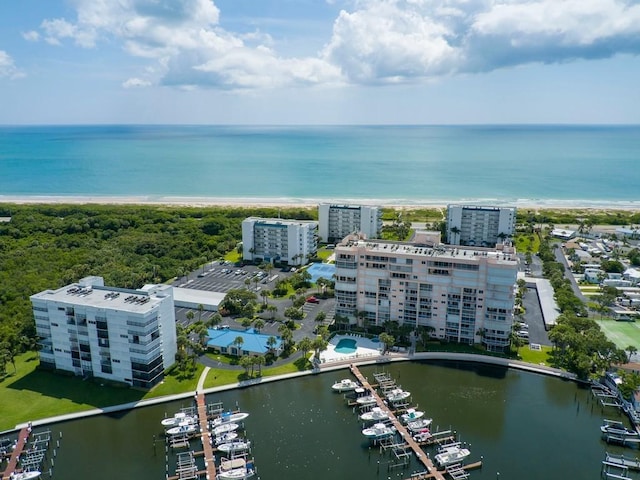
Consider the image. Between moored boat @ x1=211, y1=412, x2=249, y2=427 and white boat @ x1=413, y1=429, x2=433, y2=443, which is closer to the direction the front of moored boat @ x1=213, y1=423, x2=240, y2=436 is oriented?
the white boat

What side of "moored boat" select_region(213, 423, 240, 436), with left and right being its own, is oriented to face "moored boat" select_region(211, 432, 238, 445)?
right

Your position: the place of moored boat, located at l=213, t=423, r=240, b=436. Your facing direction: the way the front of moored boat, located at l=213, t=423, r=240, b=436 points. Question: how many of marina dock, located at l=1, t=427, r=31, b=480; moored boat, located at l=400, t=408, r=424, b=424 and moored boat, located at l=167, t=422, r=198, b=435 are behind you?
2

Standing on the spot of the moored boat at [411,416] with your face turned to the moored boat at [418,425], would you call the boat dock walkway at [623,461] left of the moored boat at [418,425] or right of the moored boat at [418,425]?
left

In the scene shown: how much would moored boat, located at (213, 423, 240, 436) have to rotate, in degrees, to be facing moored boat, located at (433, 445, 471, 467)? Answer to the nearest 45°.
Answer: approximately 45° to its right

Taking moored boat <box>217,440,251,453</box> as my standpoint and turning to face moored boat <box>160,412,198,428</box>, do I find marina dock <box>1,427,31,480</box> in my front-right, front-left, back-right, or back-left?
front-left

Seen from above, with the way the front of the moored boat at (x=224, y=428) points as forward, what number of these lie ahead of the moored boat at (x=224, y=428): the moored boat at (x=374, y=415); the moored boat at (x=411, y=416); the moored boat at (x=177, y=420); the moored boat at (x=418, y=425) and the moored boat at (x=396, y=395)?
4

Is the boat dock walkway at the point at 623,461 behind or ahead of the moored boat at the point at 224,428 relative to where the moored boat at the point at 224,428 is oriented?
ahead

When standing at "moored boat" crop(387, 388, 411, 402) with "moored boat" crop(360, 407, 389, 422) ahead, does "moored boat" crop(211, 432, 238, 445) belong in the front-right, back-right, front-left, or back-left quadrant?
front-right

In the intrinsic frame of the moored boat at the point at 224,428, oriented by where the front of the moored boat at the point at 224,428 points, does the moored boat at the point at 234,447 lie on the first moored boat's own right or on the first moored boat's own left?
on the first moored boat's own right

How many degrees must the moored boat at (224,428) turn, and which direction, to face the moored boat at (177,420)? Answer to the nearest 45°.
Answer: approximately 135° to its left

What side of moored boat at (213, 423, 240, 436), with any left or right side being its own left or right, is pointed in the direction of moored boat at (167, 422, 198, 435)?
back

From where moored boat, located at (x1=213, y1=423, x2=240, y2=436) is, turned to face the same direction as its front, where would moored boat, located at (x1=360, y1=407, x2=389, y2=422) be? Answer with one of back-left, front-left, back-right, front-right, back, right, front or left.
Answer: front

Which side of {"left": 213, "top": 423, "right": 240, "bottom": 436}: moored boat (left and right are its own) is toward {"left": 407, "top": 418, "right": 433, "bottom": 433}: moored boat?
front

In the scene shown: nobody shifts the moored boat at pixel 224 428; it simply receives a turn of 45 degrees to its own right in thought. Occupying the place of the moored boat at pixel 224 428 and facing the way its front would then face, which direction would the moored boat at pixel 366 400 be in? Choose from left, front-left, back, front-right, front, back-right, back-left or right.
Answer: front-left

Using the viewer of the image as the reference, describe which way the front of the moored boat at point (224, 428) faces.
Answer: facing to the right of the viewer

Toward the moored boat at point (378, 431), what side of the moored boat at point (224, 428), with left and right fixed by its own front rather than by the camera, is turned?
front

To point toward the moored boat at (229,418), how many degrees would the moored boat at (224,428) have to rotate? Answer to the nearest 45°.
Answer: approximately 90° to its left

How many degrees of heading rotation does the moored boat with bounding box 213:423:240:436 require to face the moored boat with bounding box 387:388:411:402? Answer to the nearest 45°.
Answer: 0° — it already faces it

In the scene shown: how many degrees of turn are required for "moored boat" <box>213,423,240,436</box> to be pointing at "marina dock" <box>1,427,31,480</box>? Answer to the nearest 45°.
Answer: approximately 180°
